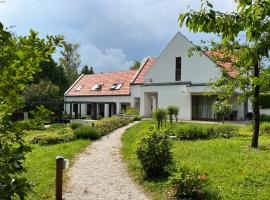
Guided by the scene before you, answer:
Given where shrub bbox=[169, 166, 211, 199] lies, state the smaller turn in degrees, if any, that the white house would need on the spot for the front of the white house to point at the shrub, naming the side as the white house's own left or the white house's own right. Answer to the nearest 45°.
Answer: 0° — it already faces it

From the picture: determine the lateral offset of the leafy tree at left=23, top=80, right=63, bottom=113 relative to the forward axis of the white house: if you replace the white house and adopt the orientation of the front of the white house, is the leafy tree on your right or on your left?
on your right

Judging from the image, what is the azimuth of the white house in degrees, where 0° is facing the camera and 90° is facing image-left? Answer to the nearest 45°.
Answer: approximately 0°

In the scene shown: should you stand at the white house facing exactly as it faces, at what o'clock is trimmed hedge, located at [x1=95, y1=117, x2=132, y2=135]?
The trimmed hedge is roughly at 1 o'clock from the white house.

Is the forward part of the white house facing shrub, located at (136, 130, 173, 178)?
yes
